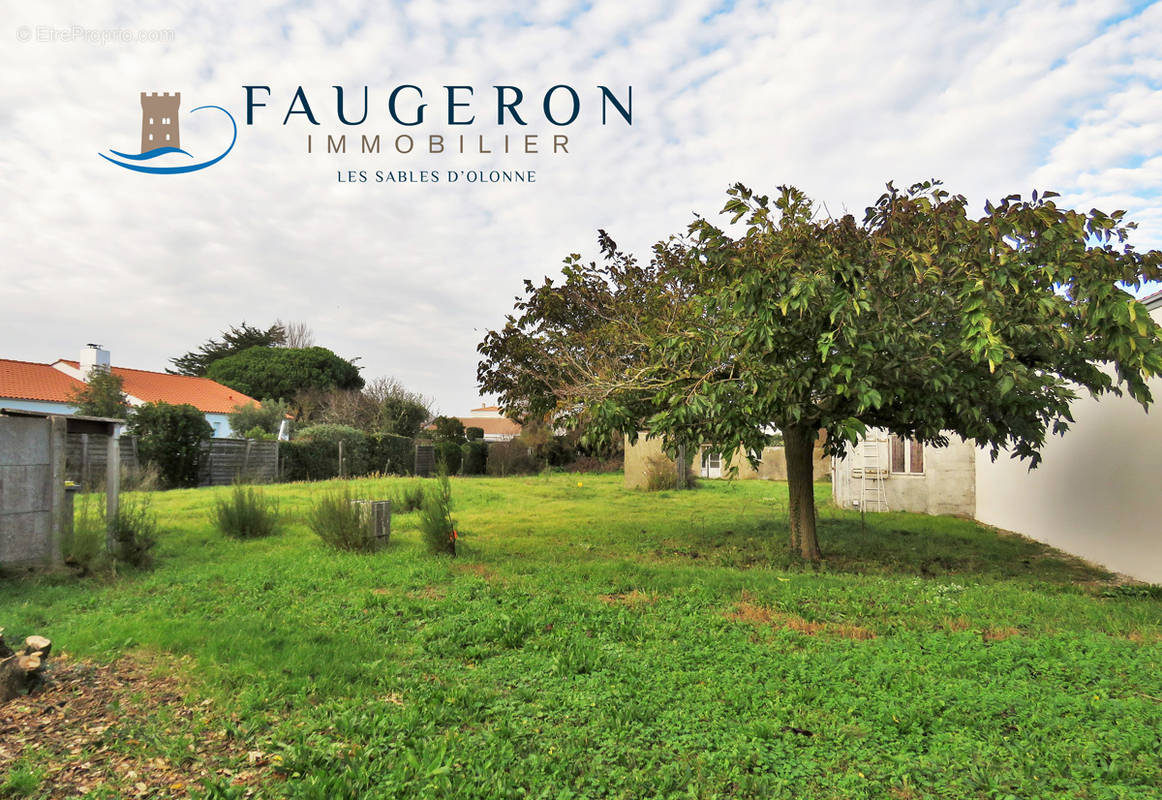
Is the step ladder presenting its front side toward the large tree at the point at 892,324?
yes

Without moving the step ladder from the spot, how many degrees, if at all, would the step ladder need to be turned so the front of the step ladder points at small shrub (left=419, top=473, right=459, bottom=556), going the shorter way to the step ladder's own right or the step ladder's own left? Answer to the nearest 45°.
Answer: approximately 45° to the step ladder's own right

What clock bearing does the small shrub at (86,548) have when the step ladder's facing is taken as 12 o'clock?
The small shrub is roughly at 1 o'clock from the step ladder.

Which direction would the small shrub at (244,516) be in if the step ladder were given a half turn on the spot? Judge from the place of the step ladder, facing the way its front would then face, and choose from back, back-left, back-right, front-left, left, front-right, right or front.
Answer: back-left

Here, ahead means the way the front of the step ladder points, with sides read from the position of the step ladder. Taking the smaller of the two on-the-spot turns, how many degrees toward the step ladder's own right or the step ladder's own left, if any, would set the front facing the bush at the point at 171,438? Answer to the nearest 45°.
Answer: approximately 90° to the step ladder's own right

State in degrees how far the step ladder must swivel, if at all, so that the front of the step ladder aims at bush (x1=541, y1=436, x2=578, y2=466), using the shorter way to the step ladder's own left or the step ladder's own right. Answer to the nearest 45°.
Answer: approximately 135° to the step ladder's own right

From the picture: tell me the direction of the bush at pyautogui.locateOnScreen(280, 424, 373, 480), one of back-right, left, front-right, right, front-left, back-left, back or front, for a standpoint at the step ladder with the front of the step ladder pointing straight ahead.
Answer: right

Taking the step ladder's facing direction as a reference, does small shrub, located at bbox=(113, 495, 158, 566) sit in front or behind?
in front

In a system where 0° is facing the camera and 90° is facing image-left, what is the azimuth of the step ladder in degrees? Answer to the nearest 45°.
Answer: approximately 0°

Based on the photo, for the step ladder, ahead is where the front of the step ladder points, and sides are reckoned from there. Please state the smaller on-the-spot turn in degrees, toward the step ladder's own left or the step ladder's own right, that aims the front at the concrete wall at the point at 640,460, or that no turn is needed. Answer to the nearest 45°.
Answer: approximately 135° to the step ladder's own right
